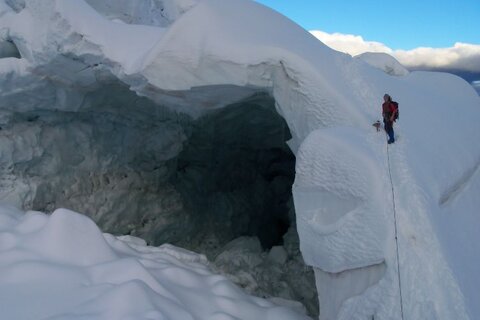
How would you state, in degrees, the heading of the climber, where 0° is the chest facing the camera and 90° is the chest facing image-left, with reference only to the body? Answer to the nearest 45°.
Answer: approximately 45°
